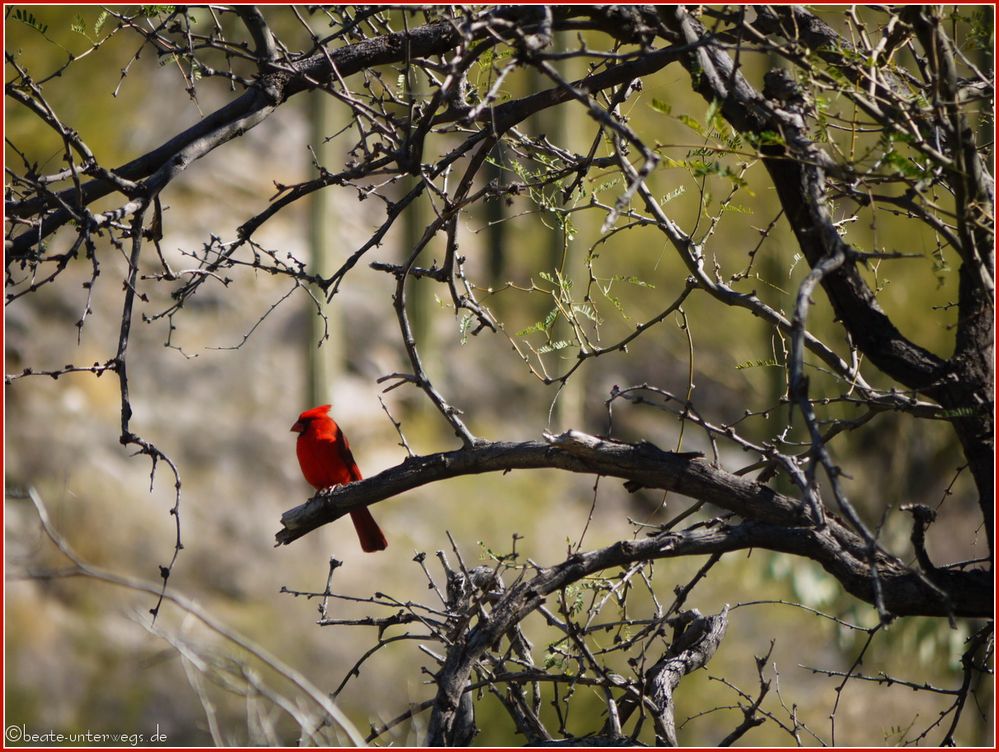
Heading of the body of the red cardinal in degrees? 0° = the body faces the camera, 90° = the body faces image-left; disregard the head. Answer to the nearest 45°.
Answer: approximately 45°

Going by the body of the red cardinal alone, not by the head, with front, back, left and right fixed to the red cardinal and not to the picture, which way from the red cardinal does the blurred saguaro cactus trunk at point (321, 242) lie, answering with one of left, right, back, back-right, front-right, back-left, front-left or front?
back-right
